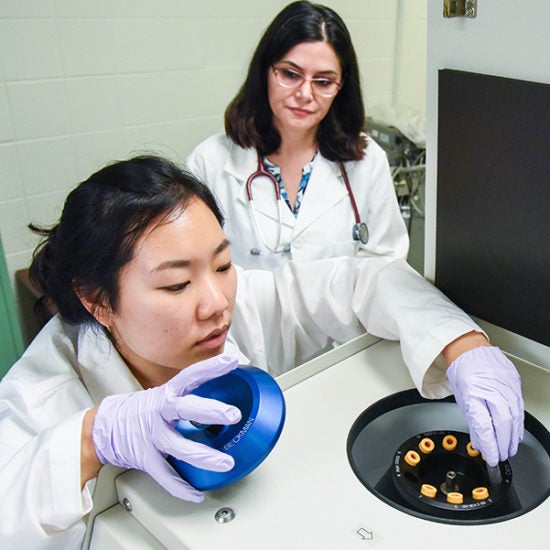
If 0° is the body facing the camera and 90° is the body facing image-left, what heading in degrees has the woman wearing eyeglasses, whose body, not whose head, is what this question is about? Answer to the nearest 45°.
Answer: approximately 0°

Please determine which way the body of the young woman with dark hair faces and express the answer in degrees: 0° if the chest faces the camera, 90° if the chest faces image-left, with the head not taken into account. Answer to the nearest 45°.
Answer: approximately 315°

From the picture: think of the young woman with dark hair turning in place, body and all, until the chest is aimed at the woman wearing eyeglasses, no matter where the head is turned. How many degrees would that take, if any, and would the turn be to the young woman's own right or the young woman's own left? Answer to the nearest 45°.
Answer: approximately 135° to the young woman's own left

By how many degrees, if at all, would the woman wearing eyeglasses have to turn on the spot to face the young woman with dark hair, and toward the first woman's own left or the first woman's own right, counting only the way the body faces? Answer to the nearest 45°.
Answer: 0° — they already face them
